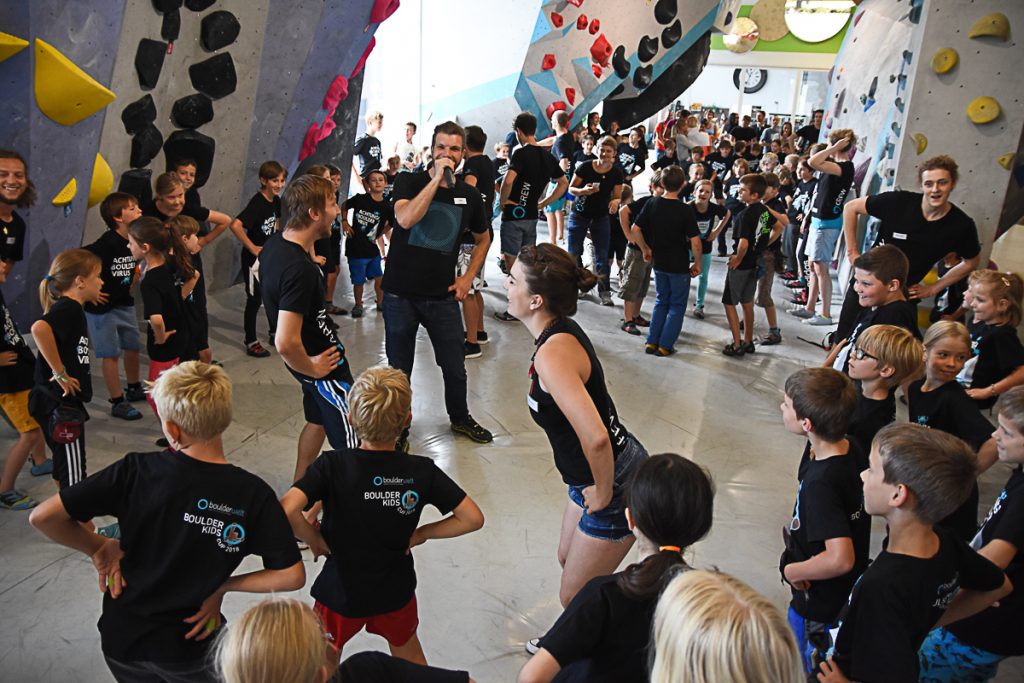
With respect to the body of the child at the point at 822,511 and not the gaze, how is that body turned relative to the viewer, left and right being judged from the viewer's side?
facing to the left of the viewer

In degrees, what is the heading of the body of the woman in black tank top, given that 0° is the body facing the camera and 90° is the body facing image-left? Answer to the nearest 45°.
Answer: approximately 90°

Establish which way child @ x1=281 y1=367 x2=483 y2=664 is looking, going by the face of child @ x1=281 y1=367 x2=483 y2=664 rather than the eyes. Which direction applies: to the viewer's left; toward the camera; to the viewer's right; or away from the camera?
away from the camera

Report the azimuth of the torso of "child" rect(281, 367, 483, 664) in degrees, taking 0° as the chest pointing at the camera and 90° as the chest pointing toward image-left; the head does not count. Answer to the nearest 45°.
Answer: approximately 180°

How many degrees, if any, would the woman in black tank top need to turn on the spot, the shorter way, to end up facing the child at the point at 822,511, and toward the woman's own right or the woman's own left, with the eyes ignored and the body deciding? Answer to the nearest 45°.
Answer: approximately 180°

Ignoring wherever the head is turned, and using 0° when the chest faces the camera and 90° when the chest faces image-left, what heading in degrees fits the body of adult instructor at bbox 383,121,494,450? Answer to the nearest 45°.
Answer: approximately 0°

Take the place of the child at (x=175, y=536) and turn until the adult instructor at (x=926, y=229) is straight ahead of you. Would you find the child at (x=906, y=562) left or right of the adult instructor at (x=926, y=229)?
right

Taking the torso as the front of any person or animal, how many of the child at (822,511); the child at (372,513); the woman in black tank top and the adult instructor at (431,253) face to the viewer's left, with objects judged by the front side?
2

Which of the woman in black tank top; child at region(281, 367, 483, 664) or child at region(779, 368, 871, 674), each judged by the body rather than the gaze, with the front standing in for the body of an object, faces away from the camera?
child at region(281, 367, 483, 664)
